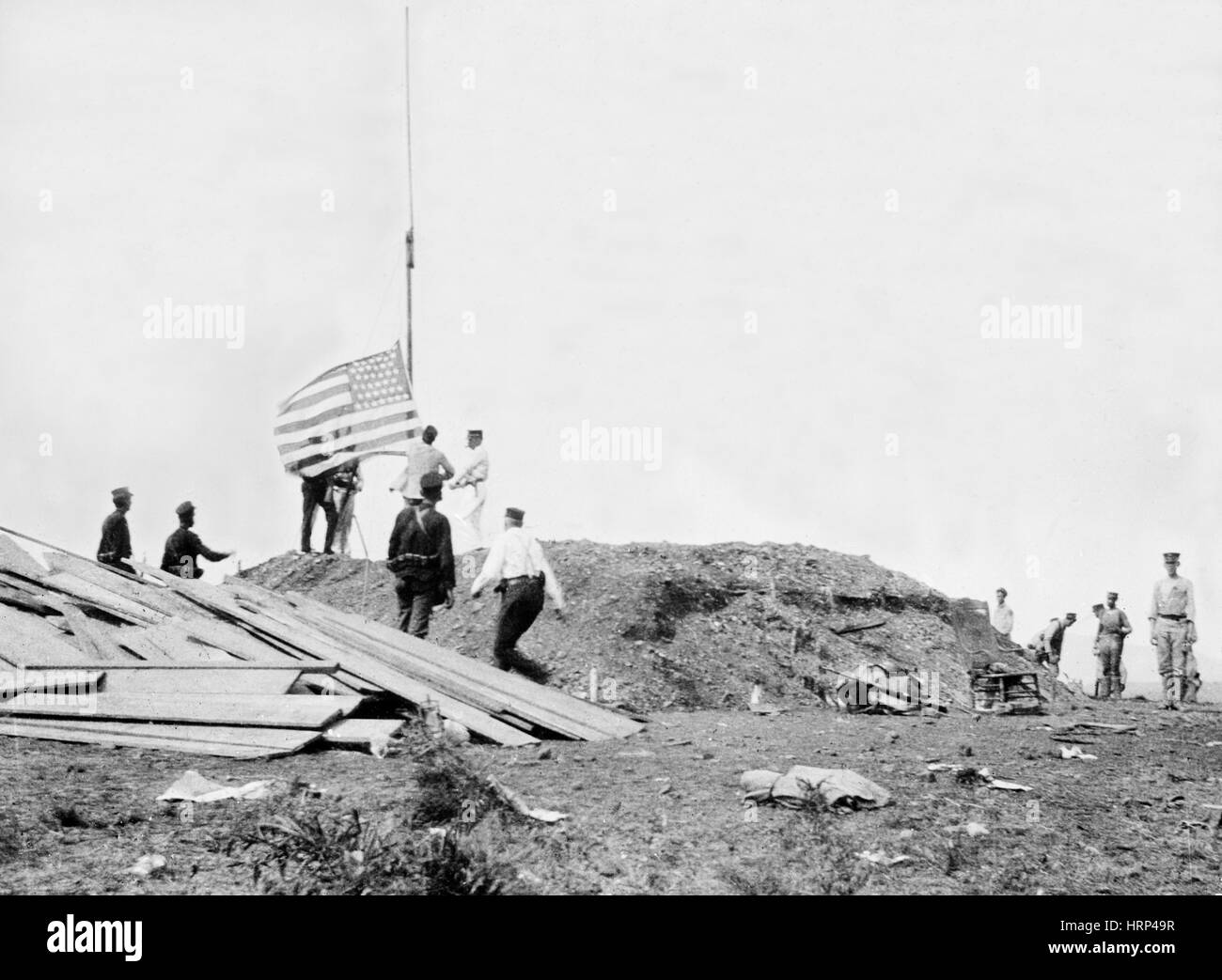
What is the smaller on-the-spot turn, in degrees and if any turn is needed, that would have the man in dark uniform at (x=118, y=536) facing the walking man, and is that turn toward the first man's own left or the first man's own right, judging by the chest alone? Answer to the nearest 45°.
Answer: approximately 45° to the first man's own right

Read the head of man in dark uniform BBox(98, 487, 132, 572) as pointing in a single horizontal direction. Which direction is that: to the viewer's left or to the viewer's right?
to the viewer's right

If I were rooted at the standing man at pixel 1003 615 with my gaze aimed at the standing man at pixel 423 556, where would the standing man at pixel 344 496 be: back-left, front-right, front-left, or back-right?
front-right

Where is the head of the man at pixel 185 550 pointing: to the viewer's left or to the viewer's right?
to the viewer's right

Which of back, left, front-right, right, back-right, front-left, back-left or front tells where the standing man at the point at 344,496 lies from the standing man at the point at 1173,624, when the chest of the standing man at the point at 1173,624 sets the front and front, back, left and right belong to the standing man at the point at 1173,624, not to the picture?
right

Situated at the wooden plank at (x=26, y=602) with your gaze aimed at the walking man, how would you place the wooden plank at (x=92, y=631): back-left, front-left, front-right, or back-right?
front-right

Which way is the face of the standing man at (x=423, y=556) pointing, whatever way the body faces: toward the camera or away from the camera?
away from the camera

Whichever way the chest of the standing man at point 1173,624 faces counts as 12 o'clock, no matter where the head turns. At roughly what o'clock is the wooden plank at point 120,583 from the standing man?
The wooden plank is roughly at 2 o'clock from the standing man.

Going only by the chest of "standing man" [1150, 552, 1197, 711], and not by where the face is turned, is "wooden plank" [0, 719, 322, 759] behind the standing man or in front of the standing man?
in front

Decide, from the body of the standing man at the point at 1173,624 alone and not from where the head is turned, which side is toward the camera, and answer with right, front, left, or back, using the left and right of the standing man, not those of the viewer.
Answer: front

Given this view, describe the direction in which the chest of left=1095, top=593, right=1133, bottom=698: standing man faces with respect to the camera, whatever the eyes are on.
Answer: toward the camera

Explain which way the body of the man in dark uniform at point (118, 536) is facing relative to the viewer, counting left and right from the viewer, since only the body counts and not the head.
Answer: facing to the right of the viewer

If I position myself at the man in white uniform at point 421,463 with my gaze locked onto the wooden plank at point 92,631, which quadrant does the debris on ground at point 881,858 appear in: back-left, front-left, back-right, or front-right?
front-left

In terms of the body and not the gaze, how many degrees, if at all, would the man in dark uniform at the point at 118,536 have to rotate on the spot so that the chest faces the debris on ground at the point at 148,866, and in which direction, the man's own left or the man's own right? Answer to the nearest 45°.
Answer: approximately 90° to the man's own right

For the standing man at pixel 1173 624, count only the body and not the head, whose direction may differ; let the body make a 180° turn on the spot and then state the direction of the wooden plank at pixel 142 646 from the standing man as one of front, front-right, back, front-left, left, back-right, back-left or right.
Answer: back-left
